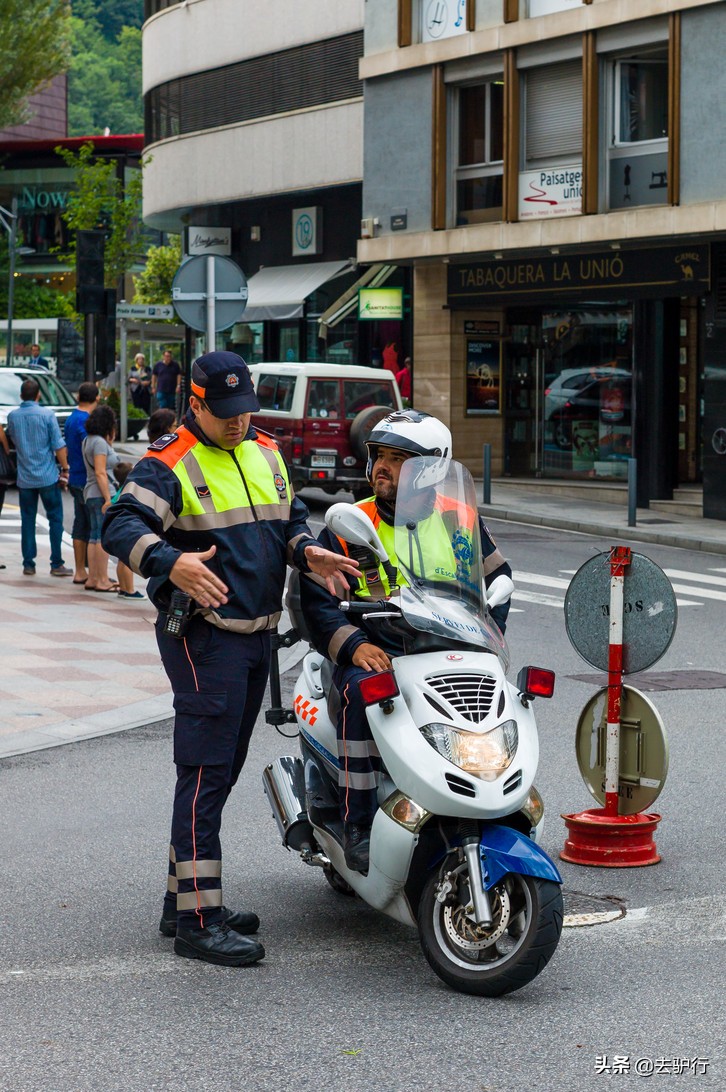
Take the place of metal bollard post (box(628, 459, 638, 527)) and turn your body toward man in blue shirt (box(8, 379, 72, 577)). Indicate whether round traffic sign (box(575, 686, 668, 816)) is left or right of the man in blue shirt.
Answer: left

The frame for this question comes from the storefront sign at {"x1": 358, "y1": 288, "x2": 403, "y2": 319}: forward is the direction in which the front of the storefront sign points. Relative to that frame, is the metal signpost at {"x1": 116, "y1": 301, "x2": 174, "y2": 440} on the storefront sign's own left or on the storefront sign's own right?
on the storefront sign's own right

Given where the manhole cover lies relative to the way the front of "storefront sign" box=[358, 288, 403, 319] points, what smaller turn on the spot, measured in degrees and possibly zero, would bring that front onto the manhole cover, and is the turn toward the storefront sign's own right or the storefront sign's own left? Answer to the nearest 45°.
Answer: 0° — it already faces it

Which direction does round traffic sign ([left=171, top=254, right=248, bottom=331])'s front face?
away from the camera

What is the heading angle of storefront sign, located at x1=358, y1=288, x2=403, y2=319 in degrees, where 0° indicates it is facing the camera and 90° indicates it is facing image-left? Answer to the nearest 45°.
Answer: approximately 0°

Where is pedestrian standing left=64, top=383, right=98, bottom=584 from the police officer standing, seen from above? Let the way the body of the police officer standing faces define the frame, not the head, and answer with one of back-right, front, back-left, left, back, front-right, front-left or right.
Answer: back-left

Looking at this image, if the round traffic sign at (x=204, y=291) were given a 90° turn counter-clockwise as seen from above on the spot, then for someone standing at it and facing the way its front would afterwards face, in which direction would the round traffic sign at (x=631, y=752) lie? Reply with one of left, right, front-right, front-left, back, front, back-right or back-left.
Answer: left
